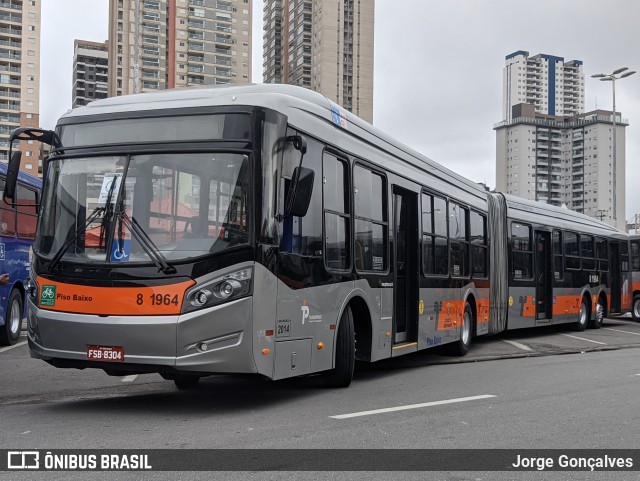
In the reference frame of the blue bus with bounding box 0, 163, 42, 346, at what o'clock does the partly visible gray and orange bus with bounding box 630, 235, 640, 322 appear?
the partly visible gray and orange bus with bounding box 630, 235, 640, 322 is roughly at 7 o'clock from the blue bus with bounding box 0, 163, 42, 346.

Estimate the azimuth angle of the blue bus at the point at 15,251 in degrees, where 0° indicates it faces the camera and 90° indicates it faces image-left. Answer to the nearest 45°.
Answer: approximately 45°

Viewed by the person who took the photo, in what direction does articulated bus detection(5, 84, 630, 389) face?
facing the viewer and to the left of the viewer

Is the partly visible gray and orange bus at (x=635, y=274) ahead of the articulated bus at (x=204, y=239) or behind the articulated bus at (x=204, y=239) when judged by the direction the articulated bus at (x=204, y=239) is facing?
behind
